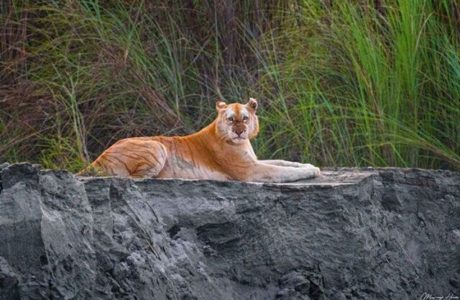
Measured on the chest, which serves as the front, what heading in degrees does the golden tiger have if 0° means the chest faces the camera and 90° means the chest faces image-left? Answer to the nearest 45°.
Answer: approximately 270°
